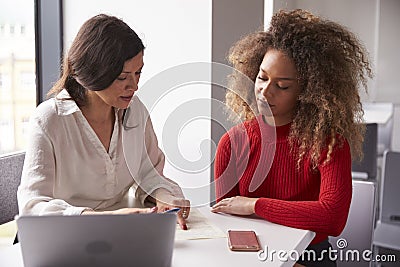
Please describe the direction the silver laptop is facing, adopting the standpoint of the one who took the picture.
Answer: facing away from the viewer

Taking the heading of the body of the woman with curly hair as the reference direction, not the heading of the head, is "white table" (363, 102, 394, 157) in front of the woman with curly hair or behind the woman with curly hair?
behind

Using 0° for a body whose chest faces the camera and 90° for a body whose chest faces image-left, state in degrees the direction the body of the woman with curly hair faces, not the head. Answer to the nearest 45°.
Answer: approximately 45°
